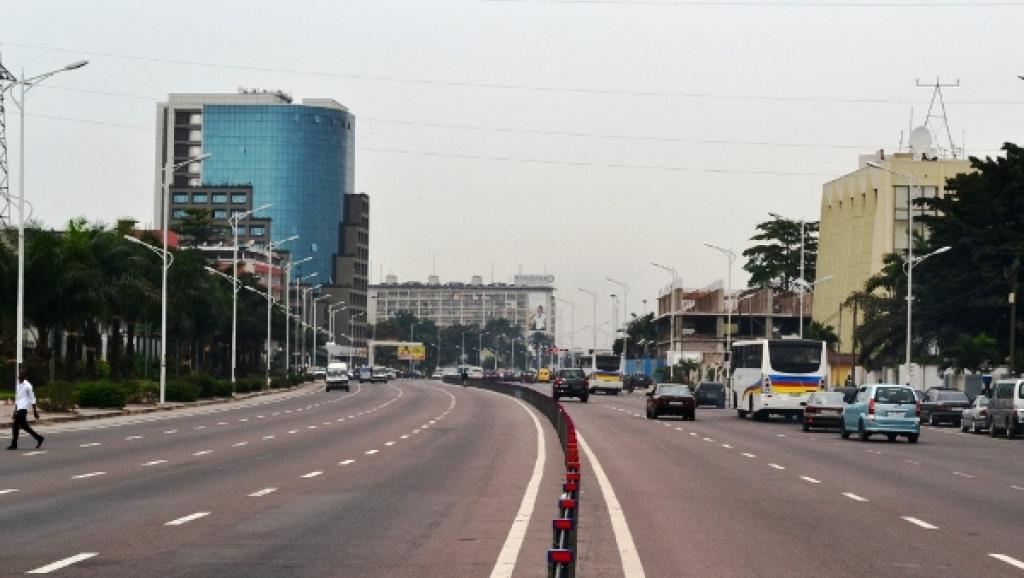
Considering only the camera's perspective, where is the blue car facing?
facing away from the viewer and to the left of the viewer
